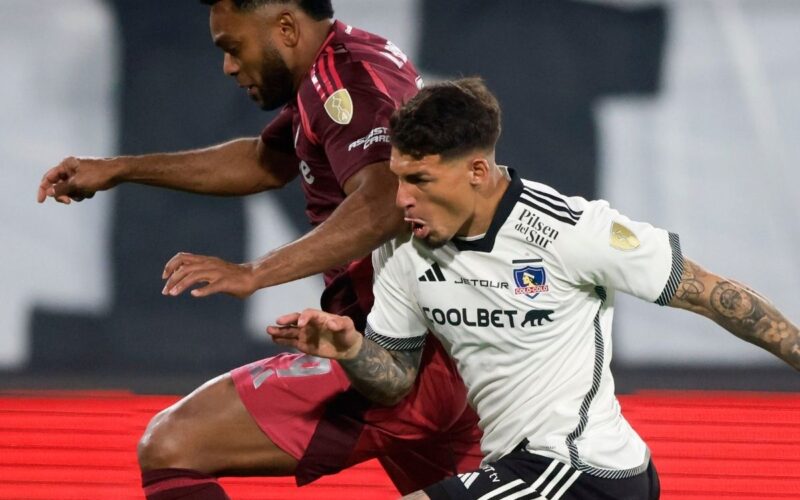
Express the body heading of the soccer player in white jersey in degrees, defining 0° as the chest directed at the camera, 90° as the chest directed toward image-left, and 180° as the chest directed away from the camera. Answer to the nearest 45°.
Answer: approximately 45°

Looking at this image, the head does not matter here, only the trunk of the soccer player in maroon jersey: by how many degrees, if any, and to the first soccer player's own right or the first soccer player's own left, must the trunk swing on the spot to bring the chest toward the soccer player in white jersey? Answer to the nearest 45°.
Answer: approximately 135° to the first soccer player's own left

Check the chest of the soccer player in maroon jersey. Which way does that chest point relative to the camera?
to the viewer's left

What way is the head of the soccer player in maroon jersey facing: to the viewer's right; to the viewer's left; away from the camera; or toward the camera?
to the viewer's left
